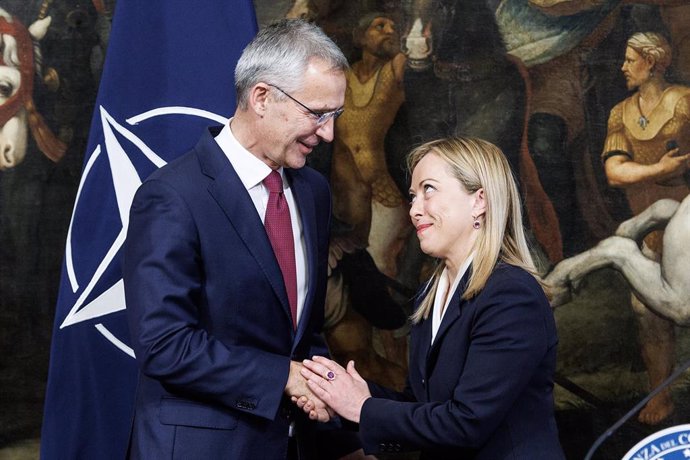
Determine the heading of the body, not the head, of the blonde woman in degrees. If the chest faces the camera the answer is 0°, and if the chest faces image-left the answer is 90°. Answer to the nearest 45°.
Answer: approximately 90°

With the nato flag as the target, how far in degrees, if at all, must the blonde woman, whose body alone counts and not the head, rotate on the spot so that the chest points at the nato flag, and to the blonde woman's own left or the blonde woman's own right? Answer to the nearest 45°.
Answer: approximately 45° to the blonde woman's own right

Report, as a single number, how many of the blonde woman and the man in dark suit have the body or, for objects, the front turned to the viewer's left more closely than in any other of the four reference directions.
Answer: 1

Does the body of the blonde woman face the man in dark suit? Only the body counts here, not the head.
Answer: yes

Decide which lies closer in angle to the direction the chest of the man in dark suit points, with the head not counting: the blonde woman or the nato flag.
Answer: the blonde woman

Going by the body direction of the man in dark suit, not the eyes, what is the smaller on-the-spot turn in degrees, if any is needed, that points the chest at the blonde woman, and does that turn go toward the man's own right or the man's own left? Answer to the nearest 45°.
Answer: approximately 45° to the man's own left
